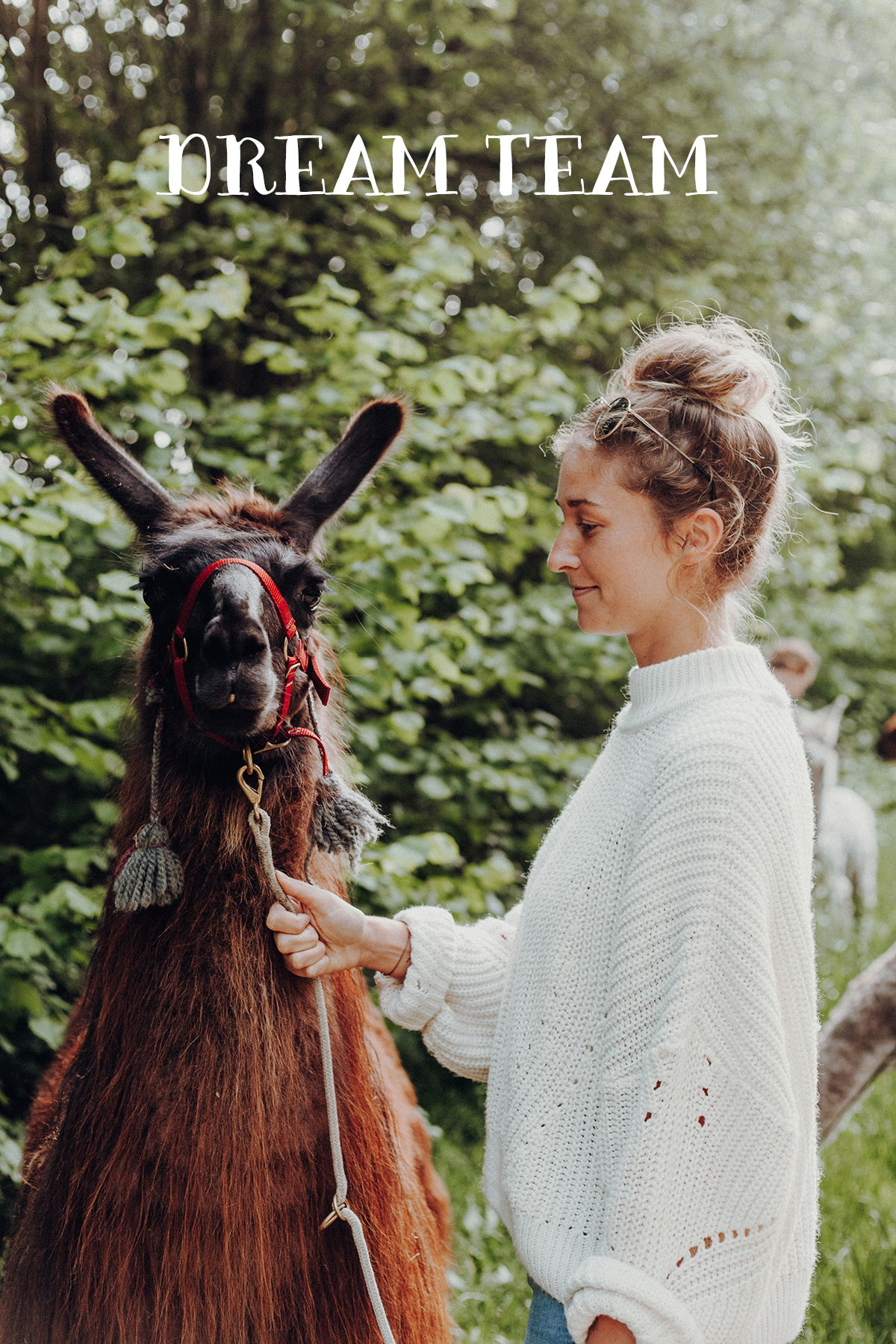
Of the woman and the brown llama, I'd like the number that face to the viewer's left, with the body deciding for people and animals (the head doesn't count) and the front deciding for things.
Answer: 1

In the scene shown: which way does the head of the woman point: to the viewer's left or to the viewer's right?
to the viewer's left

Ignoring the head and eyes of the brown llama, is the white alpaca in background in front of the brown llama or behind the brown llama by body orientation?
behind

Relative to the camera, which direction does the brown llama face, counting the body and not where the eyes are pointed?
toward the camera

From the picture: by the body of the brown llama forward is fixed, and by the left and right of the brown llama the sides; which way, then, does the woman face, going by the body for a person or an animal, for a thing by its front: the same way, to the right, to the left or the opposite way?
to the right

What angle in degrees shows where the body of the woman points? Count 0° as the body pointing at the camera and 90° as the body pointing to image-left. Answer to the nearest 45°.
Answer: approximately 90°
